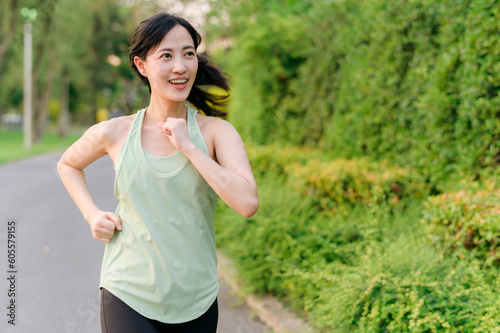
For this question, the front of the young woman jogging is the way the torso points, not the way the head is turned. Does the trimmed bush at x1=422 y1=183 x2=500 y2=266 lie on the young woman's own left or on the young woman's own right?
on the young woman's own left

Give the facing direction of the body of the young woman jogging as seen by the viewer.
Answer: toward the camera

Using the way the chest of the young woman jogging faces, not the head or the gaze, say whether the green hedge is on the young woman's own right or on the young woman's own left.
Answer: on the young woman's own left

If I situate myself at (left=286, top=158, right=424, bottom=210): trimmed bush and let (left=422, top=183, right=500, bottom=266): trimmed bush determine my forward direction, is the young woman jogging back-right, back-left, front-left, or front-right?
front-right

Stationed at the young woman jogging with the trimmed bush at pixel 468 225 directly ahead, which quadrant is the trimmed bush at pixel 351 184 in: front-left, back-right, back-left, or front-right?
front-left

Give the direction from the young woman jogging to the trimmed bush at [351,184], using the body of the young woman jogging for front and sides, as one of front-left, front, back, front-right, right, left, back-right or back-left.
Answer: back-left

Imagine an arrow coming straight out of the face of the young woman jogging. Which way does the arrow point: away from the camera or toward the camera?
toward the camera
